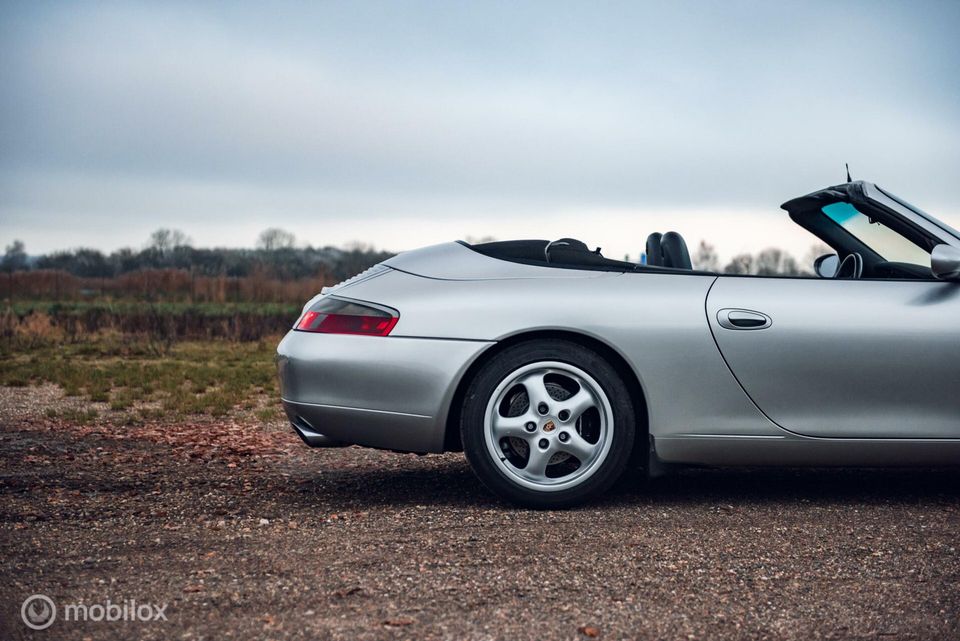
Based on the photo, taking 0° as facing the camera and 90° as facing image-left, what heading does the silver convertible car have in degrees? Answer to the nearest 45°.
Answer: approximately 270°
